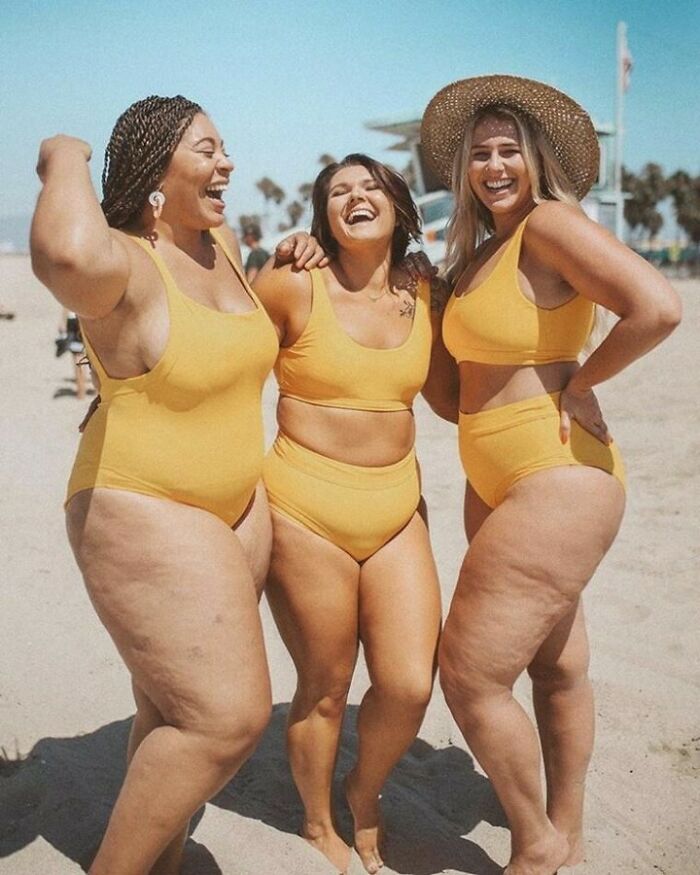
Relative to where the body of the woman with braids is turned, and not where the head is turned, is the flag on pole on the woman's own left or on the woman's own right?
on the woman's own left

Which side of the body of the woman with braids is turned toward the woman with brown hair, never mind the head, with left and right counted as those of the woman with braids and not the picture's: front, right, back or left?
left

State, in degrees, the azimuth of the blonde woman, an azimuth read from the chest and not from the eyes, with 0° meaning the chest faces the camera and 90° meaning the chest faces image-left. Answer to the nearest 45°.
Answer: approximately 45°

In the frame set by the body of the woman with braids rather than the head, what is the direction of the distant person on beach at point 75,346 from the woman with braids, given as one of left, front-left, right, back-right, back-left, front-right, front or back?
back-left

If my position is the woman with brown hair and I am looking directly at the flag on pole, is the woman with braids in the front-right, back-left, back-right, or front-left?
back-left

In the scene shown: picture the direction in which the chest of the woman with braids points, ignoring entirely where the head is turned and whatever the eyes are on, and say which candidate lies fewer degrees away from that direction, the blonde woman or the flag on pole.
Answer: the blonde woman

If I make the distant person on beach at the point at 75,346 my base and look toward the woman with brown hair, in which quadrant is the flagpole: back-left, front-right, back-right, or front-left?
back-left

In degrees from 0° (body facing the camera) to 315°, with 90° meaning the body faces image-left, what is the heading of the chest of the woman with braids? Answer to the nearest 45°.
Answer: approximately 315°

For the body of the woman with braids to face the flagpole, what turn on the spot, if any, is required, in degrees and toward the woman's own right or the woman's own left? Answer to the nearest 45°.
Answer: approximately 90° to the woman's own left
